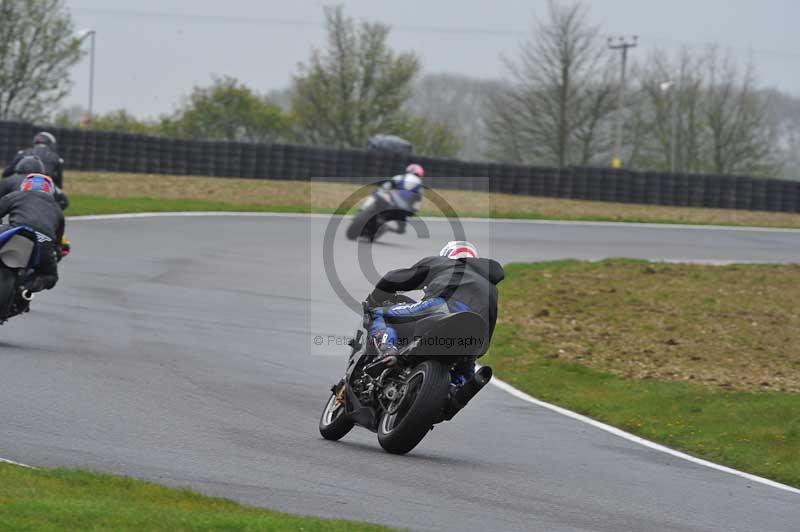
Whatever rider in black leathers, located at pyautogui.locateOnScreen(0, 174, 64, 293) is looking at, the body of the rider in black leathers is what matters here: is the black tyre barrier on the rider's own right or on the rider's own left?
on the rider's own right

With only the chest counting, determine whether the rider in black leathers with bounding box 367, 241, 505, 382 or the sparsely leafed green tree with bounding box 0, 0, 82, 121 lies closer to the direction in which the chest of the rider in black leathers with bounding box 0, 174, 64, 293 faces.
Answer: the sparsely leafed green tree

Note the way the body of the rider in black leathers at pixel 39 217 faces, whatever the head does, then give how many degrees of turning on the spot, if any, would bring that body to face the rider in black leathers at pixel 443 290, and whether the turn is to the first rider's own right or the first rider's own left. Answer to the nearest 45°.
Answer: approximately 180°

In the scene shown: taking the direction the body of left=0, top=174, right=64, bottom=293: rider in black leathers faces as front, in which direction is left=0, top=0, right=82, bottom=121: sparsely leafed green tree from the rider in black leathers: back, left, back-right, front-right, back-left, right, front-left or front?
front-right

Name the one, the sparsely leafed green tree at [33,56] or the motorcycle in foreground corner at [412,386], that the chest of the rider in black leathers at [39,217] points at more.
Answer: the sparsely leafed green tree

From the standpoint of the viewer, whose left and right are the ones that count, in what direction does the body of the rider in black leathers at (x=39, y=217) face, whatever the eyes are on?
facing away from the viewer and to the left of the viewer

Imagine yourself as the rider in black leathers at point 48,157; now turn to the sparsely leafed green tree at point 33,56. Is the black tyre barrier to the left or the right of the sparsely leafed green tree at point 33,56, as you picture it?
right

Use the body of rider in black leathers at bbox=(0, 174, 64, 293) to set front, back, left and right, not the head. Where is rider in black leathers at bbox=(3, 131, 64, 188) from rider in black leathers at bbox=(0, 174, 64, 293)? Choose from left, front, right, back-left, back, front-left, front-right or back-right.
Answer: front-right

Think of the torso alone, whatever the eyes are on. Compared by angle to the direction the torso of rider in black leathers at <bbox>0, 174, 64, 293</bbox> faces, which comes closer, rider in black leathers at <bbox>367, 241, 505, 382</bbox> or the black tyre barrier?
the black tyre barrier

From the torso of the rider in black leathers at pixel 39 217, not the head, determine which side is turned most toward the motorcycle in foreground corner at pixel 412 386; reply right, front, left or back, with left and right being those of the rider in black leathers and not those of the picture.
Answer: back

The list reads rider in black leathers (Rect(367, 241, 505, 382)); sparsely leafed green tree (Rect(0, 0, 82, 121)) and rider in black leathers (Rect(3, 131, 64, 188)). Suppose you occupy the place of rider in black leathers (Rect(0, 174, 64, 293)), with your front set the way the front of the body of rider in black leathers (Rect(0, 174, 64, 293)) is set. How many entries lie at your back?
1
